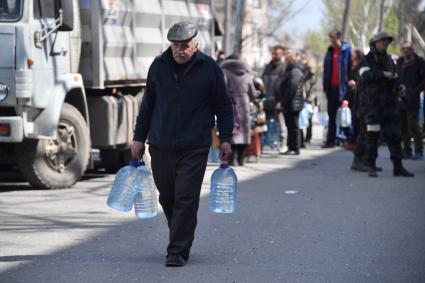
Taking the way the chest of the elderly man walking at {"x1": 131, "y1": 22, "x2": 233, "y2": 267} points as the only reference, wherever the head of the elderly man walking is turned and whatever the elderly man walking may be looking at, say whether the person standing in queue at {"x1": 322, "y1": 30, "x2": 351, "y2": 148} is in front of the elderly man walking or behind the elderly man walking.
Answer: behind

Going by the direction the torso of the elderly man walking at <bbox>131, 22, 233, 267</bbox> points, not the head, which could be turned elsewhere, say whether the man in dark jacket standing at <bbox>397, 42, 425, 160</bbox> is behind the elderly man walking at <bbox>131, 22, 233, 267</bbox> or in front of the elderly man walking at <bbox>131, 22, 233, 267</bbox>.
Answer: behind

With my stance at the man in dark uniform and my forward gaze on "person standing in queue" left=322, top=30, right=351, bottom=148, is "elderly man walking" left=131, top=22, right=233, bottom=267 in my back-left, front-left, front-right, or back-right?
back-left

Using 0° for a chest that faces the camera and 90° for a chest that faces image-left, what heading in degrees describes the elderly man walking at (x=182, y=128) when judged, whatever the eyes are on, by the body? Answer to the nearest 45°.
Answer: approximately 0°

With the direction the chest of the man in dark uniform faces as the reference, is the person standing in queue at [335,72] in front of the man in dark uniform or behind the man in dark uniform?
behind
